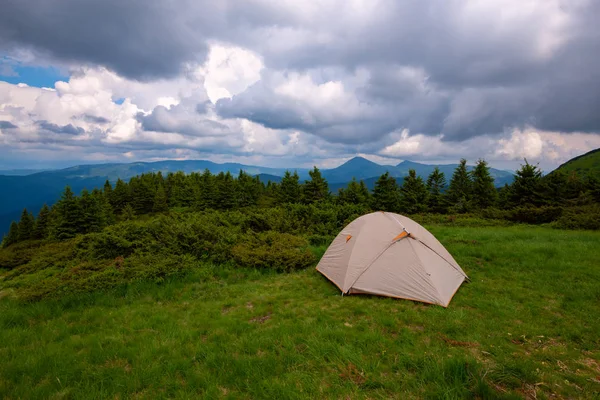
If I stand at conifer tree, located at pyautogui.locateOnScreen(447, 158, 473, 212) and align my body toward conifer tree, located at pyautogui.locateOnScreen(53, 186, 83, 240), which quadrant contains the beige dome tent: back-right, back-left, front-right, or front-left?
front-left

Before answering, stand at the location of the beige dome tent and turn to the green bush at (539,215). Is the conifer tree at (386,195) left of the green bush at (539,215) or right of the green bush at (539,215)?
left

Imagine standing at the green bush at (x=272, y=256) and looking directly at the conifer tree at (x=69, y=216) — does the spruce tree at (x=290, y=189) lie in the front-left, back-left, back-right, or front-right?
front-right

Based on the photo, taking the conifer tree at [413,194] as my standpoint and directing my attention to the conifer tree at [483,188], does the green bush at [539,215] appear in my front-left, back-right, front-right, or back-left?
front-right

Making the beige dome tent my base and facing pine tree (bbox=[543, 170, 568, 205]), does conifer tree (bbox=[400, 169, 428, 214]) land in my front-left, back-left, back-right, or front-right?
front-left
